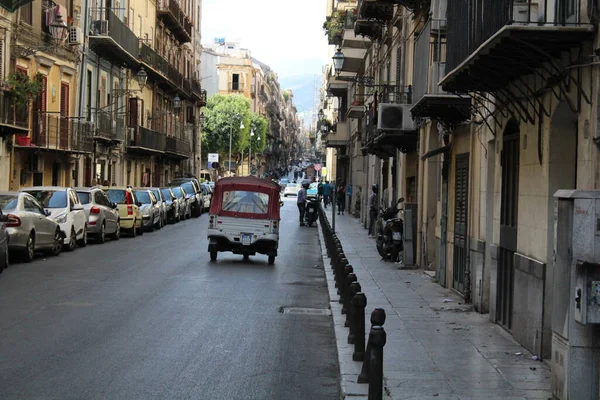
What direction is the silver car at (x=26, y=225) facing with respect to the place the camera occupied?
facing away from the viewer and to the right of the viewer

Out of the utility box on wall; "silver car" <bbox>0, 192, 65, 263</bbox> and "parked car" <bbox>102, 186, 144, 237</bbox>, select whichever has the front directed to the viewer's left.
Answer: the utility box on wall

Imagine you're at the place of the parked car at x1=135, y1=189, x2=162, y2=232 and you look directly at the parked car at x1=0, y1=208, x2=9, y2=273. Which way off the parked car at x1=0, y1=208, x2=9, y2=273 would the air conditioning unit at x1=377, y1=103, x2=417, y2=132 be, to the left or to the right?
left

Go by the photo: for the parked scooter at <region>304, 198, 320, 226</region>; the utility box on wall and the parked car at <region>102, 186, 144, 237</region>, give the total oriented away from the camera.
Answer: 2

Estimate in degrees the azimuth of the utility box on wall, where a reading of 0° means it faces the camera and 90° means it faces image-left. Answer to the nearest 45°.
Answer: approximately 90°

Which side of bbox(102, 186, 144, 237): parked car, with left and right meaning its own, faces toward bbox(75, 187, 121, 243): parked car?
back

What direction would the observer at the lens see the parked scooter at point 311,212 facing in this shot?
facing away from the viewer

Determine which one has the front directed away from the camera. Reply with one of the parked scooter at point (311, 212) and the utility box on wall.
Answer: the parked scooter

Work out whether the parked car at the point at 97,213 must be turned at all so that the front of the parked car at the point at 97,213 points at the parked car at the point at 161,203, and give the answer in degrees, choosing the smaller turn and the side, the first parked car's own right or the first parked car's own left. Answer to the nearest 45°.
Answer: approximately 45° to the first parked car's own left

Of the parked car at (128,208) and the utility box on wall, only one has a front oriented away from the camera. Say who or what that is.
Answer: the parked car

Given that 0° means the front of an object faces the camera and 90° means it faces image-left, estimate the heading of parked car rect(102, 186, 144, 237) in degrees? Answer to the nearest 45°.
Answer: approximately 180°
